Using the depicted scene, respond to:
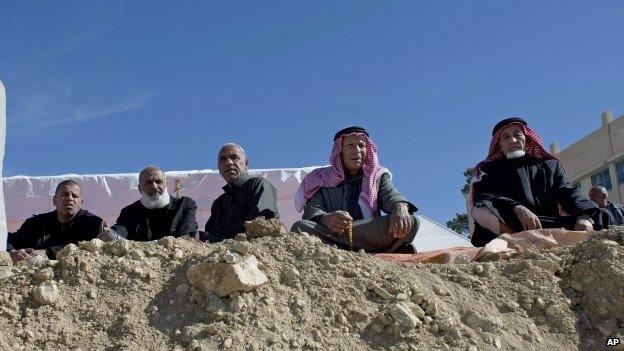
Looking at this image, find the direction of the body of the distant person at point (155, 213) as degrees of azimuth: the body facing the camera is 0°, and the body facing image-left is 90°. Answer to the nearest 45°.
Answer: approximately 0°

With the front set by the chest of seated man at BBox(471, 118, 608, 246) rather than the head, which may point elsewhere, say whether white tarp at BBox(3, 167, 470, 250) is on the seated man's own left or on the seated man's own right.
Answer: on the seated man's own right

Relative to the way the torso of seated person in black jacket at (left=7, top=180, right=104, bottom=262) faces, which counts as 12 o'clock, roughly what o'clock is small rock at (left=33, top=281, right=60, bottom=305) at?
The small rock is roughly at 12 o'clock from the seated person in black jacket.

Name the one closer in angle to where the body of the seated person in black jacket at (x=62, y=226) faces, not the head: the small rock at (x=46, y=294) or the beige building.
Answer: the small rock

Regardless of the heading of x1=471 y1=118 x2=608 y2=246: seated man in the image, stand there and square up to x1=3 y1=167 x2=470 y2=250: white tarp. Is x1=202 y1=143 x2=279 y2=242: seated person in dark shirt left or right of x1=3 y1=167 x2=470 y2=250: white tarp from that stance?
left

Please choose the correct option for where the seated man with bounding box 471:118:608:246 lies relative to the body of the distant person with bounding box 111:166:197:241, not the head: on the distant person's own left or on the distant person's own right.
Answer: on the distant person's own left

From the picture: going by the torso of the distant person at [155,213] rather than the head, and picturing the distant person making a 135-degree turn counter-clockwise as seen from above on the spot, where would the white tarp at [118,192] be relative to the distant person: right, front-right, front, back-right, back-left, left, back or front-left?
front-left

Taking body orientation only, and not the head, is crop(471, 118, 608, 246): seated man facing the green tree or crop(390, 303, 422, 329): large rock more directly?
the large rock

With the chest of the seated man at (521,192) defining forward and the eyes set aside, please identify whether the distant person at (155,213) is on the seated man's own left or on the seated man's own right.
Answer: on the seated man's own right

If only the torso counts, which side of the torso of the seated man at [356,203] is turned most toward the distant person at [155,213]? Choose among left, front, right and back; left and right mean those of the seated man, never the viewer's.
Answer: right

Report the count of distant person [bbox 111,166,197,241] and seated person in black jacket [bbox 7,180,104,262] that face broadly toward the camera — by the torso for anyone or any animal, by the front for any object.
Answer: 2

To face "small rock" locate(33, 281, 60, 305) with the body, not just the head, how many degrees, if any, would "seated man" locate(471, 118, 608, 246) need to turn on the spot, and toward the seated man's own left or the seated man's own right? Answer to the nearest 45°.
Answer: approximately 45° to the seated man's own right
